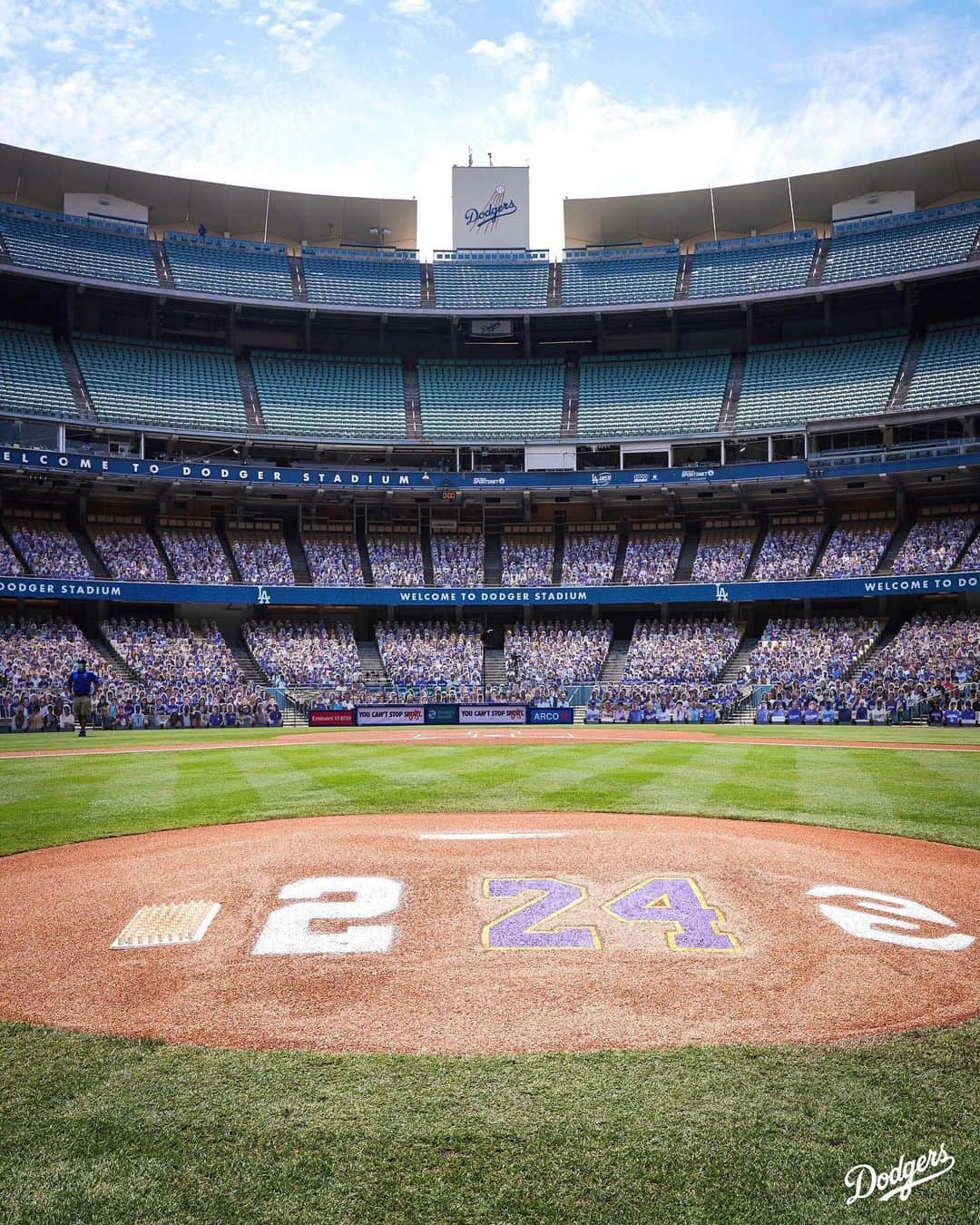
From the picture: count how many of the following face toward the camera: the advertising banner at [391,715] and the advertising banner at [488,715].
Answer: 2

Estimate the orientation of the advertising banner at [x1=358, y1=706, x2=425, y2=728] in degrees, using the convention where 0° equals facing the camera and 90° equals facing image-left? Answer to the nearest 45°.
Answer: approximately 0°

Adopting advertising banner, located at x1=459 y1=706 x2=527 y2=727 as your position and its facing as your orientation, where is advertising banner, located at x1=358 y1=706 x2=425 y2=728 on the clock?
advertising banner, located at x1=358 y1=706 x2=425 y2=728 is roughly at 3 o'clock from advertising banner, located at x1=459 y1=706 x2=527 y2=727.

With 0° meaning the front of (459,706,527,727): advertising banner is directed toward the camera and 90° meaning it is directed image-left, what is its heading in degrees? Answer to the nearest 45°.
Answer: approximately 0°

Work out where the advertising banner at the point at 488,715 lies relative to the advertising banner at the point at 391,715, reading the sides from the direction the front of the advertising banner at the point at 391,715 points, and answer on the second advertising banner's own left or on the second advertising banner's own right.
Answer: on the second advertising banner's own left
